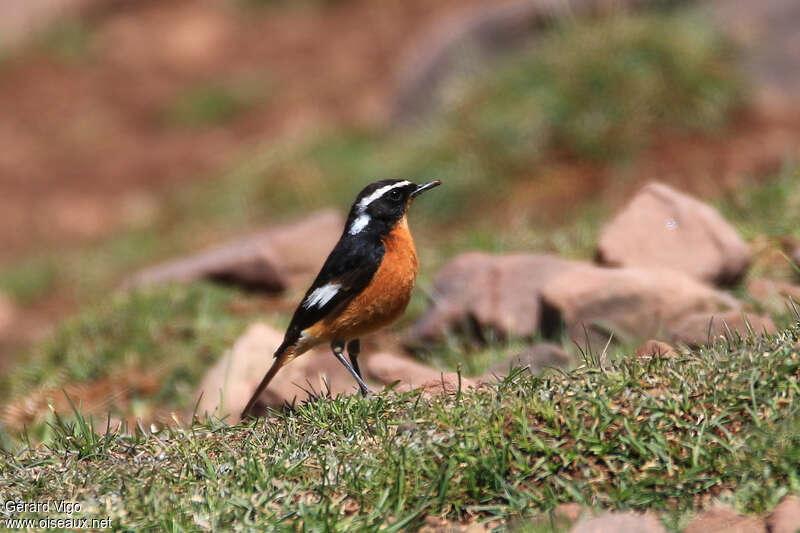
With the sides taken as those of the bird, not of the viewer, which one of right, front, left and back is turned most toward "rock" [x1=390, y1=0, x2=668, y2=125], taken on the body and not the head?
left

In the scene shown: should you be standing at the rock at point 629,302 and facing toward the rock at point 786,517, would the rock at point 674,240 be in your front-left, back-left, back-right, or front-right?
back-left

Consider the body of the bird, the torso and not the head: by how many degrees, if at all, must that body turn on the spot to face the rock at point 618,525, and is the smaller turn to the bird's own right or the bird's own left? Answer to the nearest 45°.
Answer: approximately 90° to the bird's own right

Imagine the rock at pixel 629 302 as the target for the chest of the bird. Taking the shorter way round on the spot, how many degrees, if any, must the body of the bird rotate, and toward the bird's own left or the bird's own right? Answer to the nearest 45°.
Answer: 0° — it already faces it

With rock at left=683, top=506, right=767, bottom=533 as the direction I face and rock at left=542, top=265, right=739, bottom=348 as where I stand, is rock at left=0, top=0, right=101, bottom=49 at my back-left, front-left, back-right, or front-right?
back-right

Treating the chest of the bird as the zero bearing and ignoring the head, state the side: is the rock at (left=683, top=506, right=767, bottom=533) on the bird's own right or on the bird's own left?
on the bird's own right

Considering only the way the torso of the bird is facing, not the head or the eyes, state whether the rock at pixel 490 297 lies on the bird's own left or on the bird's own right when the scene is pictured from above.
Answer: on the bird's own left

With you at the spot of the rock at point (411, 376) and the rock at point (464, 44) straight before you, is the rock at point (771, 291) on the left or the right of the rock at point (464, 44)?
right

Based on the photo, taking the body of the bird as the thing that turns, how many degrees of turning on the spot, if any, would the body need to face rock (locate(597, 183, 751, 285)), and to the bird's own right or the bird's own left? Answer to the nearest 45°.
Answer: approximately 45° to the bird's own left

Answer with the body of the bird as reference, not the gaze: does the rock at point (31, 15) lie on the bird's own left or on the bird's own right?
on the bird's own left

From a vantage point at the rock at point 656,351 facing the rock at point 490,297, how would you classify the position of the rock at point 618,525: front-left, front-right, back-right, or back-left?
back-left

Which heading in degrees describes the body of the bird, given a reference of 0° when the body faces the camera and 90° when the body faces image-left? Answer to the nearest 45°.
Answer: approximately 270°
